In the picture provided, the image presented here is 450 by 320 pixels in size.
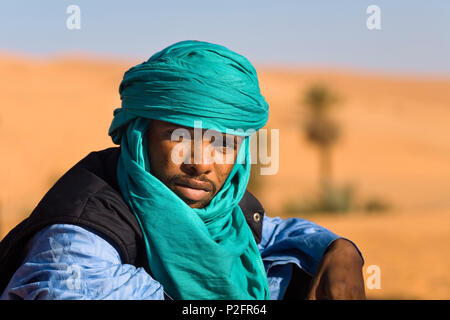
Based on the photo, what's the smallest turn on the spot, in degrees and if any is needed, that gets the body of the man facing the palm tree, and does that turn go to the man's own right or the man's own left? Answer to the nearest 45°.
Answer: approximately 135° to the man's own left
